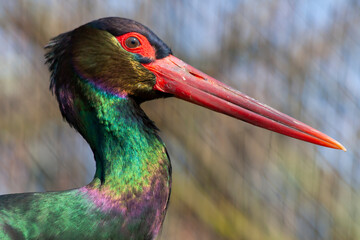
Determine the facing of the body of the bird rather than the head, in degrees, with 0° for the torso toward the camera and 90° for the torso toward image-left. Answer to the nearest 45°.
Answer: approximately 270°
